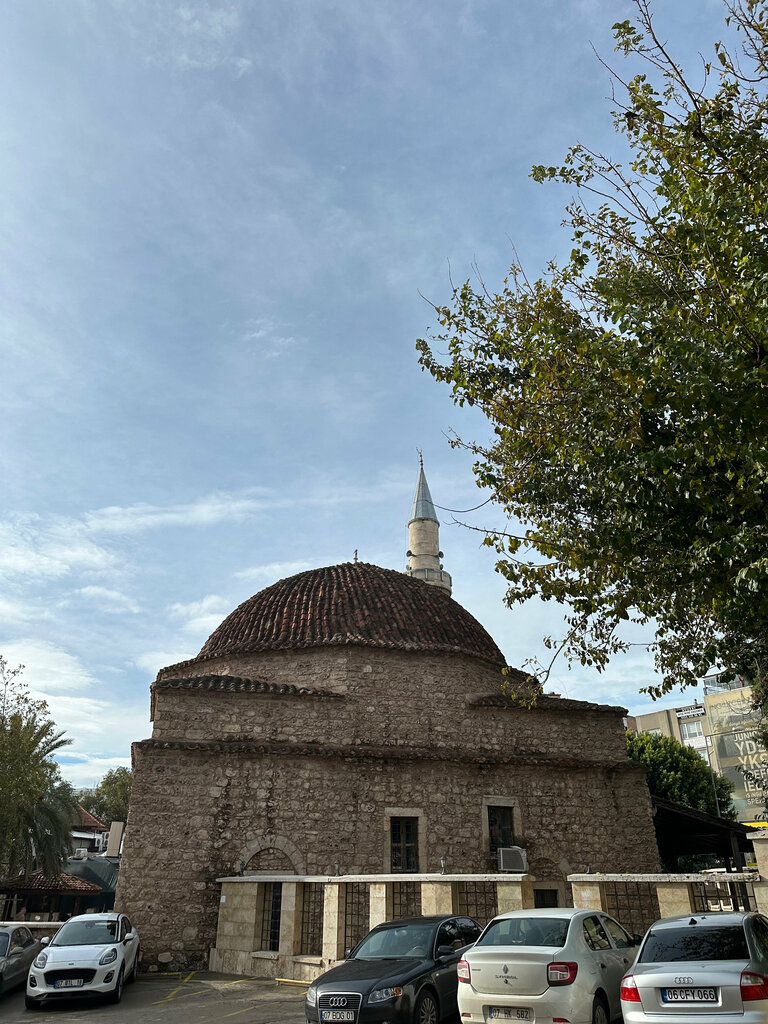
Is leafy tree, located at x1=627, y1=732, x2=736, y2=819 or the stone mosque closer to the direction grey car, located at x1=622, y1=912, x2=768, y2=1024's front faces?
the leafy tree

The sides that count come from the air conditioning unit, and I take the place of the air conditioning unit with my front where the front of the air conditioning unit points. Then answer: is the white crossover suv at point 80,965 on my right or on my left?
on my right

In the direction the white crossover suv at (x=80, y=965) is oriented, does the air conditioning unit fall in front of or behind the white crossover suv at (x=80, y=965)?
behind

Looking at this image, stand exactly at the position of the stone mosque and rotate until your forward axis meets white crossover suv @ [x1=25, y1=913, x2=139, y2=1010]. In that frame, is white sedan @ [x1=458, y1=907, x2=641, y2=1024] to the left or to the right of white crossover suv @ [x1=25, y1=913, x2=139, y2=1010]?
left

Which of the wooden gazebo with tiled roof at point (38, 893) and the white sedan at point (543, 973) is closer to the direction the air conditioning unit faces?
the white sedan

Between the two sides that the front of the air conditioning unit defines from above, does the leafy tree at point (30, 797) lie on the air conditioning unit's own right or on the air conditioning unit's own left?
on the air conditioning unit's own right

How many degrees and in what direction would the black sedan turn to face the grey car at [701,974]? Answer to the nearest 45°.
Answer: approximately 90° to its left

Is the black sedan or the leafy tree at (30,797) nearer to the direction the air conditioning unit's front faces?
the black sedan

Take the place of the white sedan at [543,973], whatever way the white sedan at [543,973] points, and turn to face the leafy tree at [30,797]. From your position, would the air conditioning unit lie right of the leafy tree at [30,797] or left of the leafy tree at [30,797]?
right

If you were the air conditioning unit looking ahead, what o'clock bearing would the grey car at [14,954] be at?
The grey car is roughly at 2 o'clock from the air conditioning unit.

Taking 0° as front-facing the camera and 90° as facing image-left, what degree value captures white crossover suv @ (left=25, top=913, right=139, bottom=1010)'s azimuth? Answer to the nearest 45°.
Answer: approximately 45°

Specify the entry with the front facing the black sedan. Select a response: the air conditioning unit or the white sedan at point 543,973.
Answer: the air conditioning unit

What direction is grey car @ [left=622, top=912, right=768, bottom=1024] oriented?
away from the camera

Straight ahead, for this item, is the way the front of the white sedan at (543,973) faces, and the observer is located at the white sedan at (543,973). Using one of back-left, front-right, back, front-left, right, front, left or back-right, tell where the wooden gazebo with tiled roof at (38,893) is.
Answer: left
